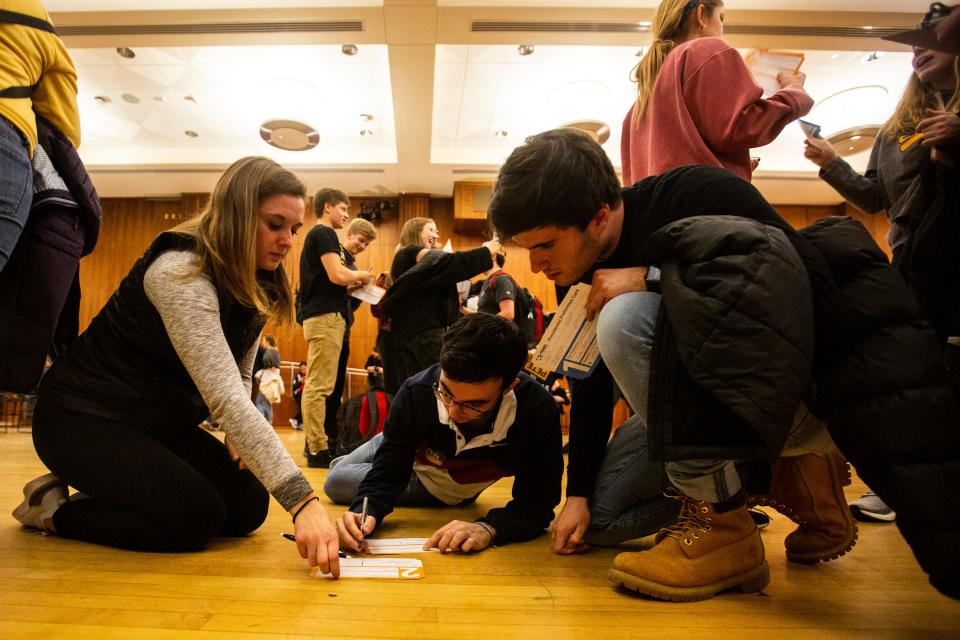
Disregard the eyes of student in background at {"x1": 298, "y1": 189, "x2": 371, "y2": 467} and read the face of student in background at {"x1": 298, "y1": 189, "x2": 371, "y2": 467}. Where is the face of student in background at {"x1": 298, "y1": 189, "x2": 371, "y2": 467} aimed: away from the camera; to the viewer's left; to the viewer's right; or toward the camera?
to the viewer's right

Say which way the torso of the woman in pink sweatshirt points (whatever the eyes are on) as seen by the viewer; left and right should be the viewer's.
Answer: facing away from the viewer and to the right of the viewer

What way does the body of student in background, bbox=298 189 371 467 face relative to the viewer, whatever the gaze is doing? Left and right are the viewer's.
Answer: facing to the right of the viewer
